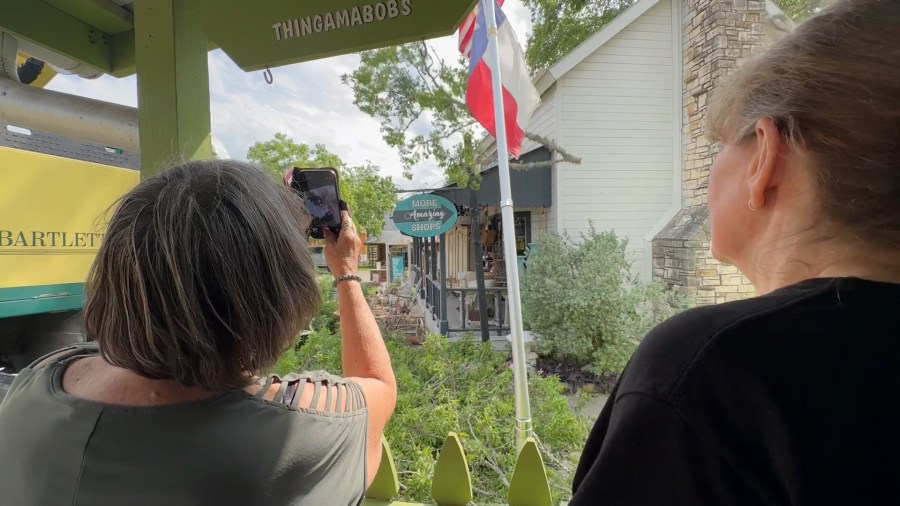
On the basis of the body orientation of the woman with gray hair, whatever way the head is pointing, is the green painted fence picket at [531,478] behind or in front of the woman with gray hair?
in front

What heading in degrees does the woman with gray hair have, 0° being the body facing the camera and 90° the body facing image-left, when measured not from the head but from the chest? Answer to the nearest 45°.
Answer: approximately 135°

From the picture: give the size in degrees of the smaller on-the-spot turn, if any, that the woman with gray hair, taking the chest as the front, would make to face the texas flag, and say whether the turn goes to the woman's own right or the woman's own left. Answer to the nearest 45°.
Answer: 0° — they already face it

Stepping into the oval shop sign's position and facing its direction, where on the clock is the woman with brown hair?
The woman with brown hair is roughly at 12 o'clock from the oval shop sign.

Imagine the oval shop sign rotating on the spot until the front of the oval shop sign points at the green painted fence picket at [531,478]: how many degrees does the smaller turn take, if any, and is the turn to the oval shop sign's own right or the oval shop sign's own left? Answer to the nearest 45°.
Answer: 0° — it already faces it

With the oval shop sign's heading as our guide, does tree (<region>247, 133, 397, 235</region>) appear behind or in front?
behind

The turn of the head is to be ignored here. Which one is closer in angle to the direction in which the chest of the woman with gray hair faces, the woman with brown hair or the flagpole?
the flagpole

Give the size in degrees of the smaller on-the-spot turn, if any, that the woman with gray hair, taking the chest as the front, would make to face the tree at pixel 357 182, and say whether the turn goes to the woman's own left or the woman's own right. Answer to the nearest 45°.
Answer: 0° — they already face it

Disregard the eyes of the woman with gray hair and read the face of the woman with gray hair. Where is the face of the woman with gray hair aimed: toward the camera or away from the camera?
away from the camera

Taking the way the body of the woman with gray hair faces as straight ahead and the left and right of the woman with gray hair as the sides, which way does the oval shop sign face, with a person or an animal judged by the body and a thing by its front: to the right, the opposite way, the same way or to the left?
the opposite way

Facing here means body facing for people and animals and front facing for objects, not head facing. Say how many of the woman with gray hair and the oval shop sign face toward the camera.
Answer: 1

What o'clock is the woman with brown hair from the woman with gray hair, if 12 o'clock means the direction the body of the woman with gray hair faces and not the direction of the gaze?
The woman with brown hair is roughly at 10 o'clock from the woman with gray hair.

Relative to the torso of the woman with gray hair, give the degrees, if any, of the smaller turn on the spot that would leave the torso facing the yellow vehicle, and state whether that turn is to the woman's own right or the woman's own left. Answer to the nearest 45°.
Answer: approximately 45° to the woman's own left
